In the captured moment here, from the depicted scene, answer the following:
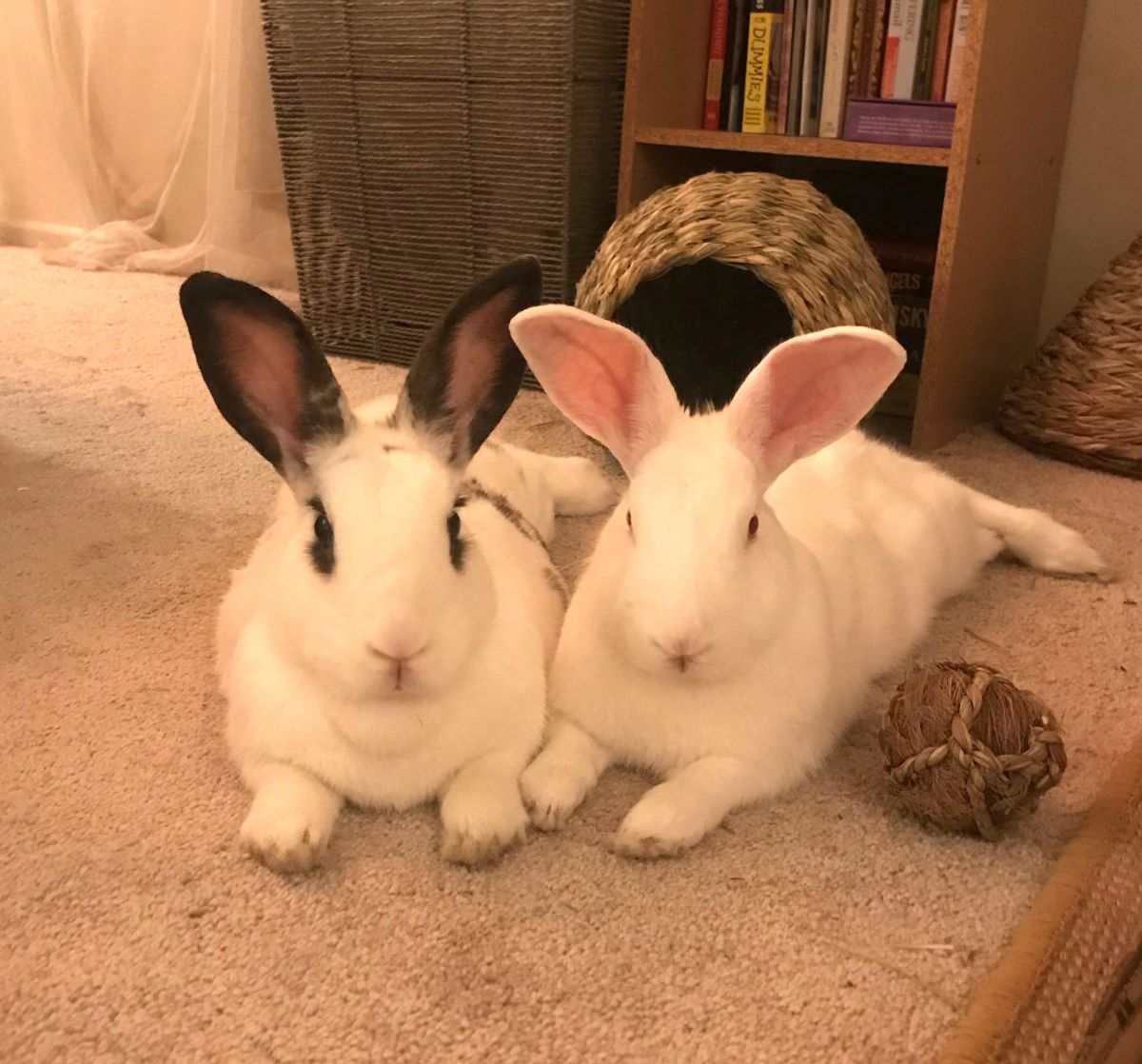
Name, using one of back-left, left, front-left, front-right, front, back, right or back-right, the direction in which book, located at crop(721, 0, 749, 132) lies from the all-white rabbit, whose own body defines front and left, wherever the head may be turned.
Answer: back-right

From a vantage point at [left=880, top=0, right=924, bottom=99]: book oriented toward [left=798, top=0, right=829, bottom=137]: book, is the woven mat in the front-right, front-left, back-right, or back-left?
back-left

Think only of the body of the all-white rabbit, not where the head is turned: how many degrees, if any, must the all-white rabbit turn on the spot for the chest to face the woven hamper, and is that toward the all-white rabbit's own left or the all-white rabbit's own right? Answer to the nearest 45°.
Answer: approximately 90° to the all-white rabbit's own right

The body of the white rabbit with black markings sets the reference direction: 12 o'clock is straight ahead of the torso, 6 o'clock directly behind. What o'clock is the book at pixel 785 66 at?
The book is roughly at 7 o'clock from the white rabbit with black markings.

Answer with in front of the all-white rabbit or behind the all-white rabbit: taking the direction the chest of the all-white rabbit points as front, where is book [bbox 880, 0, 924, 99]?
behind

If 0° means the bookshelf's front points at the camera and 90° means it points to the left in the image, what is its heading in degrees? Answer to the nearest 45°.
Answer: approximately 45°

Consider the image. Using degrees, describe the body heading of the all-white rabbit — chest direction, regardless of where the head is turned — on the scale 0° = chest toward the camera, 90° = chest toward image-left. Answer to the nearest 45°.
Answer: approximately 45°

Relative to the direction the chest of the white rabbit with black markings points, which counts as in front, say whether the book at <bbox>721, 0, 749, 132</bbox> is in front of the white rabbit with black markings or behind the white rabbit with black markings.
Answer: behind

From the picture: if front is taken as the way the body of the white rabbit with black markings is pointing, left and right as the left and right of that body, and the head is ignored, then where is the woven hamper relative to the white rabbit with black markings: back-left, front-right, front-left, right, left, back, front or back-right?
back

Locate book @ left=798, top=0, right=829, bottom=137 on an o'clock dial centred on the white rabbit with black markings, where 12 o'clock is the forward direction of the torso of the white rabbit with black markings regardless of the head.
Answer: The book is roughly at 7 o'clock from the white rabbit with black markings.

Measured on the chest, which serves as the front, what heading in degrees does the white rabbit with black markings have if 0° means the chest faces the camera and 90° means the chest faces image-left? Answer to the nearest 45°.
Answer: approximately 0°
